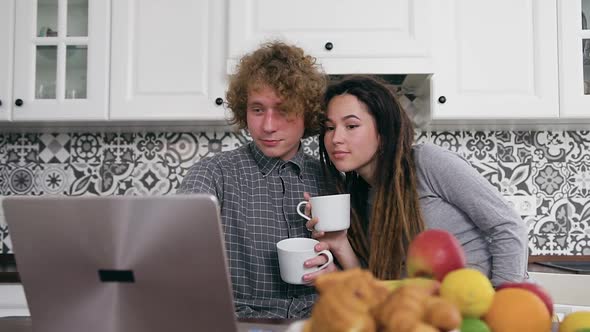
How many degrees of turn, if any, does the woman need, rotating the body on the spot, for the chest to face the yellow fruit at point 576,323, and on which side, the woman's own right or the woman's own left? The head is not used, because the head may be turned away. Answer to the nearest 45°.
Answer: approximately 45° to the woman's own left

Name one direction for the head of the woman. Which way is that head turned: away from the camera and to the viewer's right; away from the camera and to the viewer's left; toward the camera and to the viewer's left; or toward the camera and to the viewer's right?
toward the camera and to the viewer's left

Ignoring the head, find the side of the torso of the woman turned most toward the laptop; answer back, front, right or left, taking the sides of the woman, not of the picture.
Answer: front

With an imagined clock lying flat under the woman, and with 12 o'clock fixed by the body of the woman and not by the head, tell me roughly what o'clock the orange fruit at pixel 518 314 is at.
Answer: The orange fruit is roughly at 10 o'clock from the woman.

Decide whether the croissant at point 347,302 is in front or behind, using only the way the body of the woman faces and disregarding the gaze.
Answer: in front

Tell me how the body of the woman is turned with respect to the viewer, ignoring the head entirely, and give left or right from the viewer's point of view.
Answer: facing the viewer and to the left of the viewer

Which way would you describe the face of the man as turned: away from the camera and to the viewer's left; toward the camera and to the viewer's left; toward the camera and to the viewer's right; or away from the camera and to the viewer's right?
toward the camera and to the viewer's left

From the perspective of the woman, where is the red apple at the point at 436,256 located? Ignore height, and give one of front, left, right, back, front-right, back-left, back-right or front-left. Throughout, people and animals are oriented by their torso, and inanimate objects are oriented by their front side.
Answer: front-left
